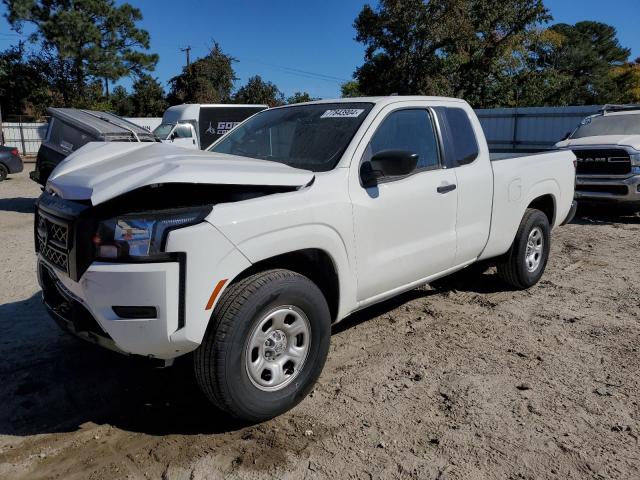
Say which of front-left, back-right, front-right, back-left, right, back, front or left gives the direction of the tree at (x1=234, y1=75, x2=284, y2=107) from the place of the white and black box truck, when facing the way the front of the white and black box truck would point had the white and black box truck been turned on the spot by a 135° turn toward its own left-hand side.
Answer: left

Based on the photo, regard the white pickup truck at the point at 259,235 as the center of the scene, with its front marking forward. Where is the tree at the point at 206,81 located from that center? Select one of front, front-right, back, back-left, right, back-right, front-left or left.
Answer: back-right

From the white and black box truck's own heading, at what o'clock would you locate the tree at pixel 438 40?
The tree is roughly at 6 o'clock from the white and black box truck.

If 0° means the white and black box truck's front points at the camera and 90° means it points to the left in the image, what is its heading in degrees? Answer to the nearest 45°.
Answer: approximately 45°

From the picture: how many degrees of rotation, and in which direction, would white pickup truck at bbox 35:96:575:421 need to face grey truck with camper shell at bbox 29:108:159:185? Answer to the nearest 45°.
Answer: approximately 90° to its right

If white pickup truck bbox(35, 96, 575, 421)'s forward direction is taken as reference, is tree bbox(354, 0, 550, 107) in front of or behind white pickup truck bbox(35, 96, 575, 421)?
behind

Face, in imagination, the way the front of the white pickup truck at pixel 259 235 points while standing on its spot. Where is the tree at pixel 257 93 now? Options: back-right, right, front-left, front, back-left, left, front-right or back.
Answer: back-right

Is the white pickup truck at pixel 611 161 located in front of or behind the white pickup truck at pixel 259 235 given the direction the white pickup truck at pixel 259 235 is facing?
behind

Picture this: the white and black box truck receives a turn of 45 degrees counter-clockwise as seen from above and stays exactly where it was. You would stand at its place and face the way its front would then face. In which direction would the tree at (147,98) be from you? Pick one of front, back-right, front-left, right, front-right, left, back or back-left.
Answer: back

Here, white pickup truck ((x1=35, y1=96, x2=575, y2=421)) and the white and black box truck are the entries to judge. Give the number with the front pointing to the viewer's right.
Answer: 0

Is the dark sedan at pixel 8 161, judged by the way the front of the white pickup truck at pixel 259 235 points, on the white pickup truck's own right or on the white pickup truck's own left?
on the white pickup truck's own right

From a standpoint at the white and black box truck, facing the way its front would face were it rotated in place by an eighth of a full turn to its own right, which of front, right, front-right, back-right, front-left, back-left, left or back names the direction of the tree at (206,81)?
right

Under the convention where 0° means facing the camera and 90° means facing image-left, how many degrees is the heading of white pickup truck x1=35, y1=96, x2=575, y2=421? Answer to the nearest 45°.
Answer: approximately 45°
